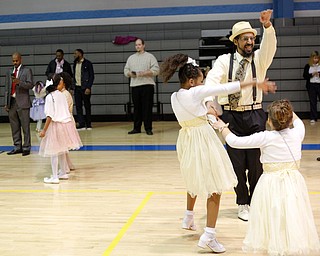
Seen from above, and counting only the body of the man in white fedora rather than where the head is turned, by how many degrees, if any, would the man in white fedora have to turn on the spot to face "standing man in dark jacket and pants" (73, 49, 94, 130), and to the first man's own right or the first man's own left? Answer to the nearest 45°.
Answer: approximately 135° to the first man's own right

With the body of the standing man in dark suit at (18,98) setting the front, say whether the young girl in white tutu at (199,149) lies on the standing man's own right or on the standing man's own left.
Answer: on the standing man's own left

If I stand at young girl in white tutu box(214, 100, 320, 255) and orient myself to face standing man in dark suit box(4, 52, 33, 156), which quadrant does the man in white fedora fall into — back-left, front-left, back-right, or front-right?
front-right

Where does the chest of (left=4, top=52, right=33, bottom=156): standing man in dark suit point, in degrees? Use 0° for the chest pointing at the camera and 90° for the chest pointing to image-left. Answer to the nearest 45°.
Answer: approximately 45°

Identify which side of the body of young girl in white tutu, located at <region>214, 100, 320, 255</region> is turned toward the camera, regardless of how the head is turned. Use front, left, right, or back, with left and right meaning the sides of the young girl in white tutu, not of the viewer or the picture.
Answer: back

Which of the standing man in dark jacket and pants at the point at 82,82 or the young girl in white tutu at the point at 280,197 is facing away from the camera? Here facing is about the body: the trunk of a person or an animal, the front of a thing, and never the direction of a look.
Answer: the young girl in white tutu

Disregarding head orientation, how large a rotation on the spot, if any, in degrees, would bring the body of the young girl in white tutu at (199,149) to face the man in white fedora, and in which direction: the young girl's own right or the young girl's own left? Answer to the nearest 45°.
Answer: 0° — they already face them

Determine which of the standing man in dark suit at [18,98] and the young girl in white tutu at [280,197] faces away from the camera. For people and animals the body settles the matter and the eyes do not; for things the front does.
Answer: the young girl in white tutu

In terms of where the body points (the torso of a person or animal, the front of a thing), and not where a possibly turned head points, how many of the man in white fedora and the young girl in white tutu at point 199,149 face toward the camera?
1

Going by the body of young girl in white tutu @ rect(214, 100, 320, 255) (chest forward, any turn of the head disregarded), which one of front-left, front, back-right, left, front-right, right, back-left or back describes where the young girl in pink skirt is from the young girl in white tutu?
front-left

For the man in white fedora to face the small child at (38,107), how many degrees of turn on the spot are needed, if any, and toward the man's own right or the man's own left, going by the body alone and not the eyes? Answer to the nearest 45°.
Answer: approximately 135° to the man's own right

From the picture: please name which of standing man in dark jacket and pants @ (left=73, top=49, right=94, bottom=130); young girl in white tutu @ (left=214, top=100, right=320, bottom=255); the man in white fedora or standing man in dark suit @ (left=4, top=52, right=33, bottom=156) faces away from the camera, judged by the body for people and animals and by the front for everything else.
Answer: the young girl in white tutu

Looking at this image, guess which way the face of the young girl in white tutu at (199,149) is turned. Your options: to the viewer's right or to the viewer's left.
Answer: to the viewer's right

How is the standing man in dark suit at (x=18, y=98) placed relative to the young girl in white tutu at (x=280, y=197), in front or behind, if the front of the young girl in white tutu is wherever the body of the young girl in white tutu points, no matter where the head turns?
in front

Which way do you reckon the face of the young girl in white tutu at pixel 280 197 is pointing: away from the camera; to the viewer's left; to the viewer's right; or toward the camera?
away from the camera
